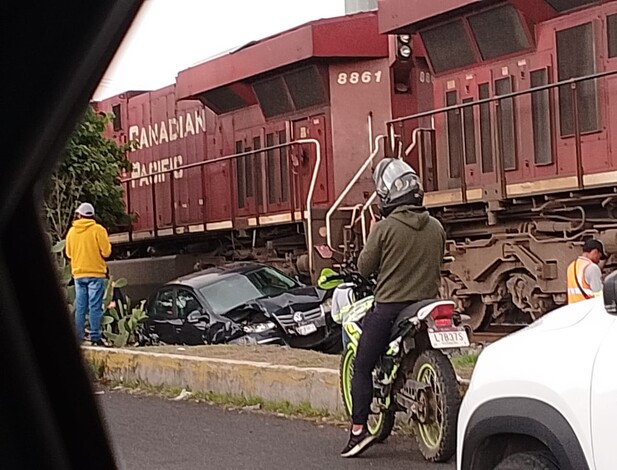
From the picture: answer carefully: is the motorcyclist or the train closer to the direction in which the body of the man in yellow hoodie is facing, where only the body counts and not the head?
the train

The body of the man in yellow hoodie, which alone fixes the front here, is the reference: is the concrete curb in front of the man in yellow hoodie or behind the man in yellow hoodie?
behind

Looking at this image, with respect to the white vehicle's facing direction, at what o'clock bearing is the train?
The train is roughly at 1 o'clock from the white vehicle.

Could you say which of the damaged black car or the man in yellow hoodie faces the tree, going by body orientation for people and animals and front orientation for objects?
the man in yellow hoodie

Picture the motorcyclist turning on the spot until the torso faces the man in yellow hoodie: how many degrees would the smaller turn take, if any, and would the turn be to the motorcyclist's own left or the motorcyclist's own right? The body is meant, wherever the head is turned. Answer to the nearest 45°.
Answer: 0° — they already face them

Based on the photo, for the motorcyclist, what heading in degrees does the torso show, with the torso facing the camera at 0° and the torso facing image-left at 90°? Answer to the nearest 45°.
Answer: approximately 135°

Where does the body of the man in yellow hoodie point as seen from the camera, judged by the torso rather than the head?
away from the camera

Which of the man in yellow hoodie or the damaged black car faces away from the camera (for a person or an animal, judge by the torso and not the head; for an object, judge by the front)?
the man in yellow hoodie

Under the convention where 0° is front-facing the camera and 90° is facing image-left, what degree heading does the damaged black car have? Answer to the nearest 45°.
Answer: approximately 315°

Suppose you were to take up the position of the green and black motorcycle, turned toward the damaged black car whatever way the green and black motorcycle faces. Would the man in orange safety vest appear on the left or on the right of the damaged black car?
right
